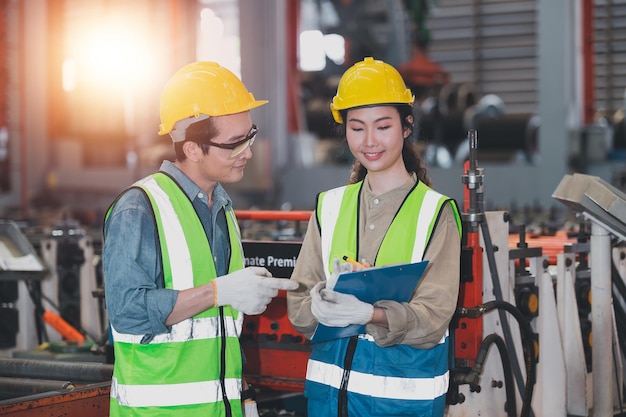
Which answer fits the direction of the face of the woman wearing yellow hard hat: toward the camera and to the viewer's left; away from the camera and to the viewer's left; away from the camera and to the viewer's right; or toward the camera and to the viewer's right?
toward the camera and to the viewer's left

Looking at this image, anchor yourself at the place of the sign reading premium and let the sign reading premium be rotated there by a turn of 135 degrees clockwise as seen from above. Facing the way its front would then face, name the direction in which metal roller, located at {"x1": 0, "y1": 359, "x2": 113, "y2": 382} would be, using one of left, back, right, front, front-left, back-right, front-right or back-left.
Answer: front-left

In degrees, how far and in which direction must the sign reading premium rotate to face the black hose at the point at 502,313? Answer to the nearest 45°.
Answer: approximately 90° to its left

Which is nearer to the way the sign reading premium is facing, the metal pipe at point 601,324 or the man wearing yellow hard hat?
the man wearing yellow hard hat

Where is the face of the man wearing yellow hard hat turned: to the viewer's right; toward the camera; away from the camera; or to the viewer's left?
to the viewer's right

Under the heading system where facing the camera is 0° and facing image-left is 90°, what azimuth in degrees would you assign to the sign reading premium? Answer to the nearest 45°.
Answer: approximately 0°

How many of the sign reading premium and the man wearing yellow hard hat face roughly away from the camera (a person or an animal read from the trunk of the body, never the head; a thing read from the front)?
0

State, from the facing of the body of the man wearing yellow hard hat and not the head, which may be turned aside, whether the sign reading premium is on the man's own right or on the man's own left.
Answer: on the man's own left

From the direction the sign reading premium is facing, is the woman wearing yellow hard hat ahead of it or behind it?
ahead

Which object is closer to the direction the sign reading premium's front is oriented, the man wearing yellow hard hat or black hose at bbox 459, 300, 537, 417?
the man wearing yellow hard hat
